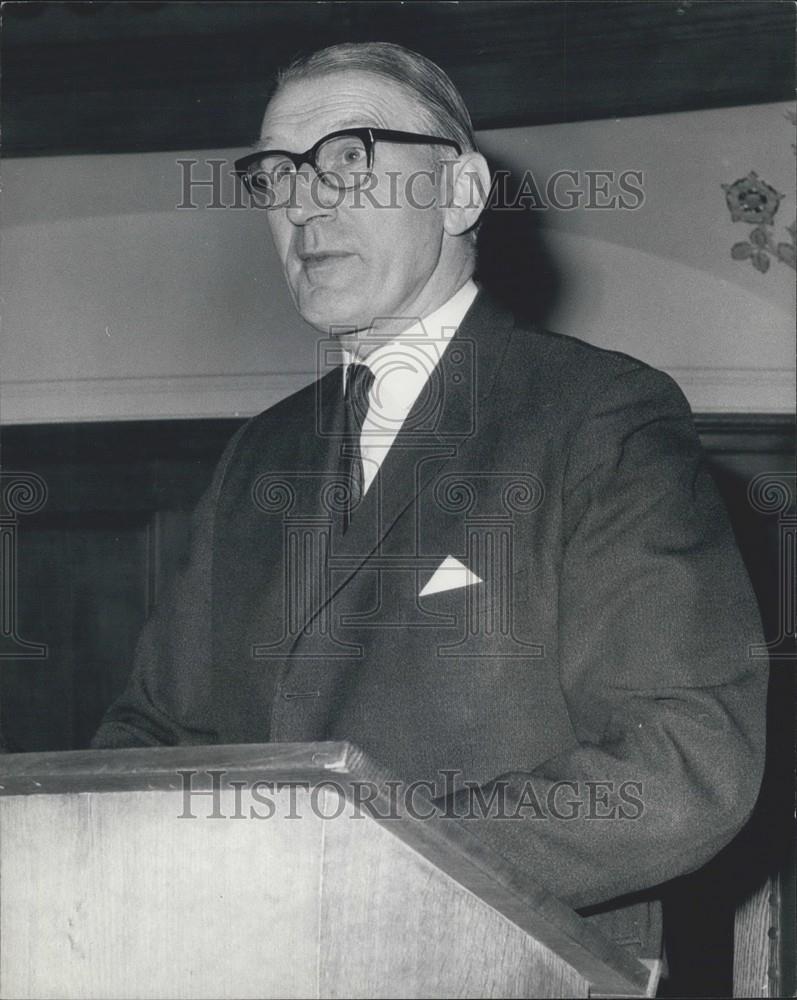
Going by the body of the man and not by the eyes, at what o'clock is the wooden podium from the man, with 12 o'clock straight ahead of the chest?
The wooden podium is roughly at 11 o'clock from the man.

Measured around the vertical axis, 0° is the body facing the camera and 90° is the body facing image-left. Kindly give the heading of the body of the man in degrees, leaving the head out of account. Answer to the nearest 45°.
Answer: approximately 45°
